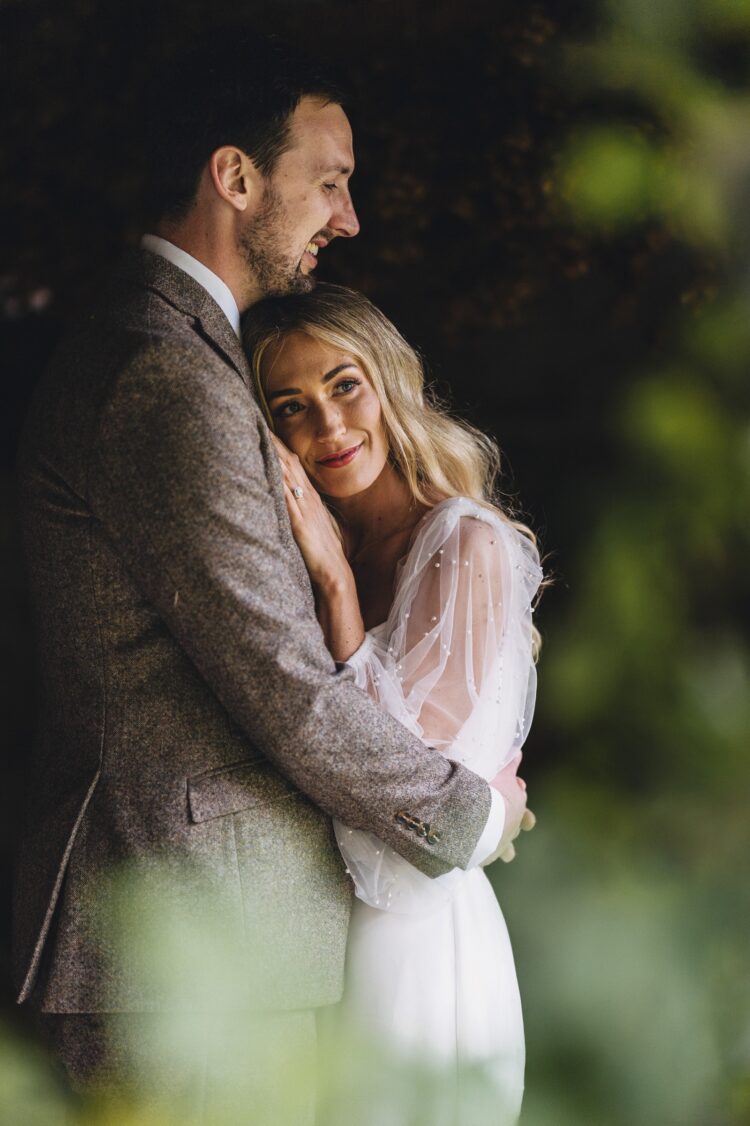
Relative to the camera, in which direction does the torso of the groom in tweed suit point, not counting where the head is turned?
to the viewer's right

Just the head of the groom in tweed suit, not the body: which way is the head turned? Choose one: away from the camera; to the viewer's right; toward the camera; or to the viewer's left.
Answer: to the viewer's right
